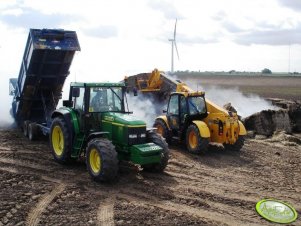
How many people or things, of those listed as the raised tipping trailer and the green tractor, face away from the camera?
0

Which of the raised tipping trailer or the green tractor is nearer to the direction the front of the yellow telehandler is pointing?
the raised tipping trailer

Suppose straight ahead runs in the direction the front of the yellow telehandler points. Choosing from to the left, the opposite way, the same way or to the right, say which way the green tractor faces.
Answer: the opposite way

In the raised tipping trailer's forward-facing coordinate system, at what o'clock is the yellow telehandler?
The yellow telehandler is roughly at 11 o'clock from the raised tipping trailer.

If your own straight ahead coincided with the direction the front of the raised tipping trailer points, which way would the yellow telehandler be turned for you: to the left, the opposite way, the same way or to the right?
the opposite way

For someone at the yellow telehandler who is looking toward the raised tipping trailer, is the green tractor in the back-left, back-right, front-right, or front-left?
front-left

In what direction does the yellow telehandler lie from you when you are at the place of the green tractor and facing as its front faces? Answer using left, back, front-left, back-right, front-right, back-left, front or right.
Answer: left

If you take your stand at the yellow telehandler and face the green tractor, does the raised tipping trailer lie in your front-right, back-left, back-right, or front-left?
front-right

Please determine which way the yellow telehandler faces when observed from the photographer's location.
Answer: facing away from the viewer and to the left of the viewer

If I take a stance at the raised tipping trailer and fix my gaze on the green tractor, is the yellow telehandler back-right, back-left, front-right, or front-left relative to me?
front-left

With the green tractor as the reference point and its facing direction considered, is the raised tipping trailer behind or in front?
behind

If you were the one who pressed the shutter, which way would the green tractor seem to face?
facing the viewer and to the right of the viewer

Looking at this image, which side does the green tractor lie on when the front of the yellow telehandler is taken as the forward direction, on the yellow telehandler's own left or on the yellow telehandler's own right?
on the yellow telehandler's own left

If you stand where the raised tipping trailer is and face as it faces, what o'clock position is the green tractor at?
The green tractor is roughly at 1 o'clock from the raised tipping trailer.

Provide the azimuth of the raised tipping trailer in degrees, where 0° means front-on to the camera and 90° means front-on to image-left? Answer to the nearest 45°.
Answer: approximately 315°
